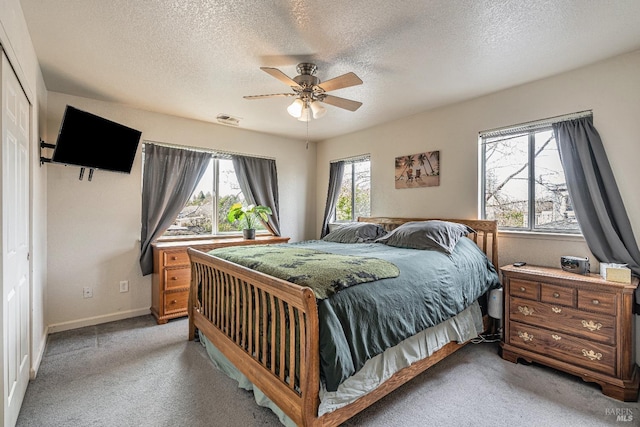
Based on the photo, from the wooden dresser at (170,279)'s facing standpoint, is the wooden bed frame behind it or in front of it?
in front

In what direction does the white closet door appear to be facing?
to the viewer's right

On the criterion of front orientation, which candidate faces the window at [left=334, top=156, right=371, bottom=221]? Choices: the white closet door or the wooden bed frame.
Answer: the white closet door

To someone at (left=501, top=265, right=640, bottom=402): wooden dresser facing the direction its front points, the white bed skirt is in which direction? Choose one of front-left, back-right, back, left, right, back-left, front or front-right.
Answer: front

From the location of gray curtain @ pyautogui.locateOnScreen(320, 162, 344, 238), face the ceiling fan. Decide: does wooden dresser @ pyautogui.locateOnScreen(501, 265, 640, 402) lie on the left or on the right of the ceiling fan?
left

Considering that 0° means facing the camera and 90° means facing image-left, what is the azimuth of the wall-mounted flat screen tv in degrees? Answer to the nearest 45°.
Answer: approximately 315°

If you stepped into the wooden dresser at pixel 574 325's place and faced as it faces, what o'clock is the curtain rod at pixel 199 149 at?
The curtain rod is roughly at 1 o'clock from the wooden dresser.

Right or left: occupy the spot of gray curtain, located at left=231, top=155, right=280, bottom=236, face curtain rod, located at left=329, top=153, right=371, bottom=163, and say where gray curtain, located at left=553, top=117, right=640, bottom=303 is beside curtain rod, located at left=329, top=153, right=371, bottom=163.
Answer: right

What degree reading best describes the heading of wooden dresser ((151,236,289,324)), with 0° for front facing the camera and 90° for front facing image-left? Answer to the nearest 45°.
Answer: approximately 315°

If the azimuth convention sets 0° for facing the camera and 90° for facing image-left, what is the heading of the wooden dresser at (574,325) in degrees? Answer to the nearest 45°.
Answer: approximately 45°

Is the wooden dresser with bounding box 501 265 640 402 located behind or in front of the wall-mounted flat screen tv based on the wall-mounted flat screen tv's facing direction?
in front

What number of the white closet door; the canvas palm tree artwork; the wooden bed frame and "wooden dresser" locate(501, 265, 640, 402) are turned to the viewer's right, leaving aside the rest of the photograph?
1

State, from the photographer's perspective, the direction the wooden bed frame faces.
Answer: facing the viewer and to the left of the viewer

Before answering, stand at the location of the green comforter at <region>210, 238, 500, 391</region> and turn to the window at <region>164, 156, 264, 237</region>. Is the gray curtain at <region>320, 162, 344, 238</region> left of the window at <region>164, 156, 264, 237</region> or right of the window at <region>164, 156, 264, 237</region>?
right

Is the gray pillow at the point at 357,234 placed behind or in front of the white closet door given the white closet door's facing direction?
in front

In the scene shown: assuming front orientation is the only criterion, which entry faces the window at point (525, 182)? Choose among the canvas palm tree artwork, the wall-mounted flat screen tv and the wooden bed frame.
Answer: the wall-mounted flat screen tv
